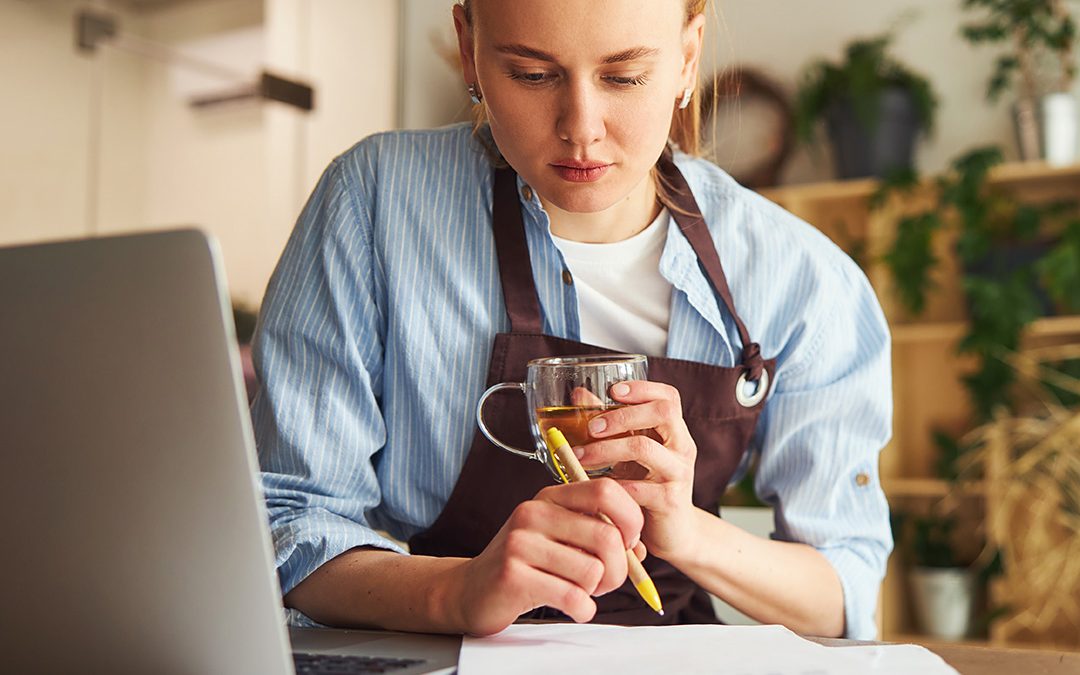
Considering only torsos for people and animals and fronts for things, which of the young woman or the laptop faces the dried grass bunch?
the laptop

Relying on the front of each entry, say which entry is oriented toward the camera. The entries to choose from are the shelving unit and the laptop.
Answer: the shelving unit

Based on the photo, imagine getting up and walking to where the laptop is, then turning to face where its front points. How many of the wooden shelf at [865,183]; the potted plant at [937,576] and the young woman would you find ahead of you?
3

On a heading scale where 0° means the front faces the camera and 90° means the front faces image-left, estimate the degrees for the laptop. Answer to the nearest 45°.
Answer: approximately 225°

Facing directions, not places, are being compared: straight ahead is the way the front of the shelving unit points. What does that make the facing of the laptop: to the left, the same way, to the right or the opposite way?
the opposite way

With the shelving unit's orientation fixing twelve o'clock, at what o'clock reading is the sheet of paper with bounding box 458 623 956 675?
The sheet of paper is roughly at 12 o'clock from the shelving unit.

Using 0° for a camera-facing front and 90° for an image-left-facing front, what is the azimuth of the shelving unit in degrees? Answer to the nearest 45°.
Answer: approximately 0°

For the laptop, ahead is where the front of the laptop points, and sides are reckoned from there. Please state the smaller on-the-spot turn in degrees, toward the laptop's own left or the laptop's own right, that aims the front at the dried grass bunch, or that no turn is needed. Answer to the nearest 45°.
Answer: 0° — it already faces it

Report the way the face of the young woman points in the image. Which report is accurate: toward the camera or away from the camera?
toward the camera

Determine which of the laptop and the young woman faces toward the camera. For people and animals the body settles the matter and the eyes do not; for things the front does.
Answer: the young woman

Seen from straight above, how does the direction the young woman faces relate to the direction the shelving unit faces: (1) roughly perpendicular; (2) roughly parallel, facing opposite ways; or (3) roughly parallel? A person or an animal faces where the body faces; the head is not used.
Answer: roughly parallel
